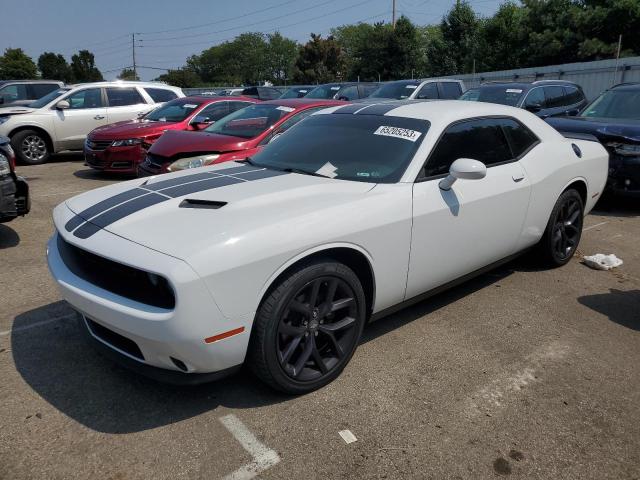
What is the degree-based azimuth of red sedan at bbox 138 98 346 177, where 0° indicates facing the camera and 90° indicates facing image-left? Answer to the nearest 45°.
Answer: approximately 45°

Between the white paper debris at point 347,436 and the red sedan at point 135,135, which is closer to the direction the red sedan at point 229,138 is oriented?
the white paper debris

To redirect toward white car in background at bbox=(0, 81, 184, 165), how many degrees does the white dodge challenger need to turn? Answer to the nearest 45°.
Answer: approximately 90° to its right

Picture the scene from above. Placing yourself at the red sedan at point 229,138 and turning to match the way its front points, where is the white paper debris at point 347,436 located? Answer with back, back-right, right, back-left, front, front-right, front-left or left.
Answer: front-left

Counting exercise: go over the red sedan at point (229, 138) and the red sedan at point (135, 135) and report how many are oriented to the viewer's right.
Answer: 0

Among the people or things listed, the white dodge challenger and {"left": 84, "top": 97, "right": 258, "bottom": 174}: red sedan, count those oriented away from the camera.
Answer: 0

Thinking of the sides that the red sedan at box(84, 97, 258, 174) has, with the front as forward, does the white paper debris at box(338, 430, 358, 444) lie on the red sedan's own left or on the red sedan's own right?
on the red sedan's own left

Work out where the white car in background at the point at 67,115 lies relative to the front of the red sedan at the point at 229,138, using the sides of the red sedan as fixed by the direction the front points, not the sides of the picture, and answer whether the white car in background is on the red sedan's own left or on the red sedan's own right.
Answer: on the red sedan's own right

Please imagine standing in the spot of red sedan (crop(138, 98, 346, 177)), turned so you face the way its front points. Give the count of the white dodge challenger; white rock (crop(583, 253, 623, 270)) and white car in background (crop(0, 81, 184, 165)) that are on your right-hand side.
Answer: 1

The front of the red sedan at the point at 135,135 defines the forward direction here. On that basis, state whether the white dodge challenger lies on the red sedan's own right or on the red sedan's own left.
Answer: on the red sedan's own left

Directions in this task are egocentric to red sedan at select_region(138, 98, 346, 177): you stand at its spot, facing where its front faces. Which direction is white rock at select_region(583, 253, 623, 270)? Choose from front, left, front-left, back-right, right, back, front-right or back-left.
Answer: left
